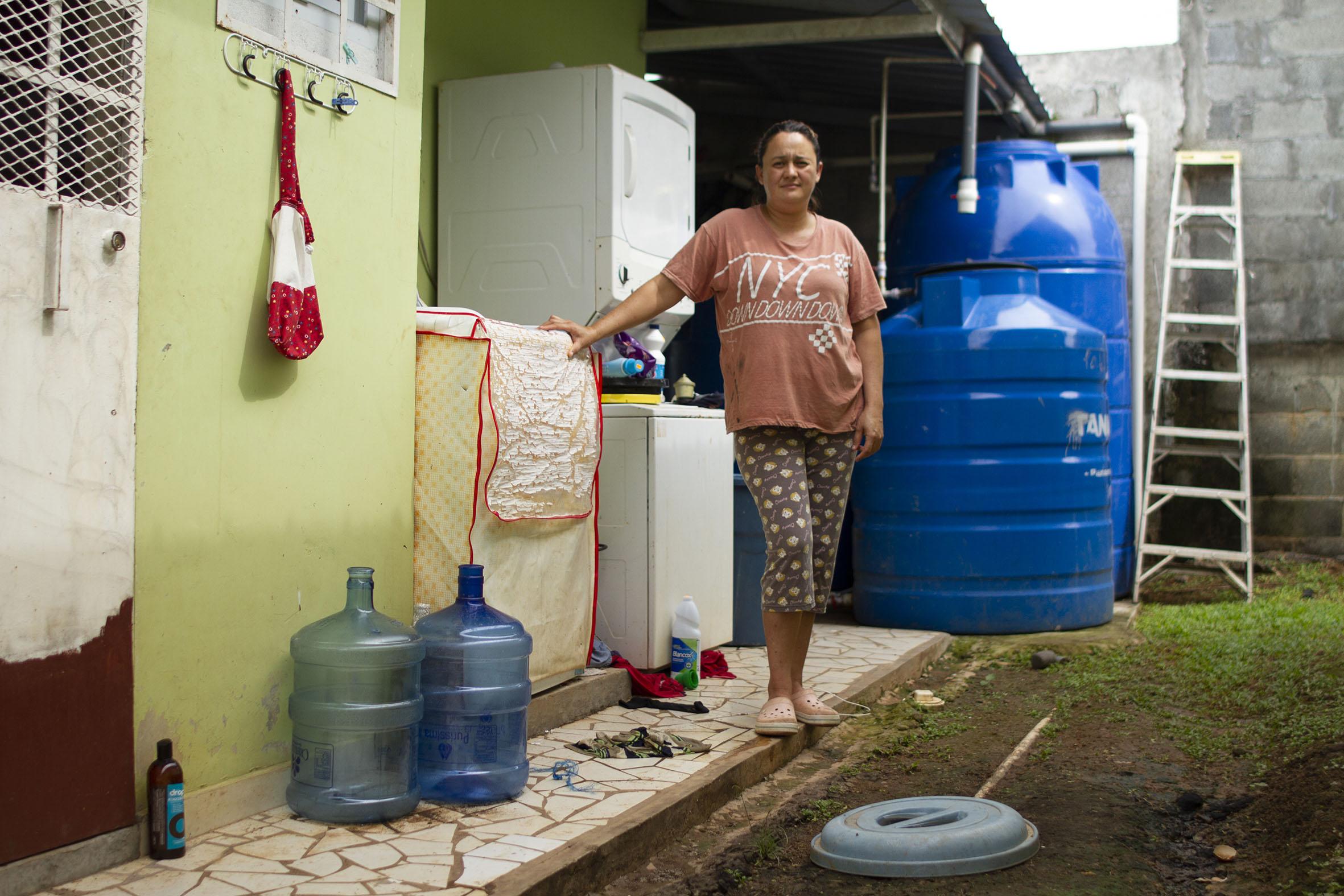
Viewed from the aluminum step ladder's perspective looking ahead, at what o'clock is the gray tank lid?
The gray tank lid is roughly at 12 o'clock from the aluminum step ladder.

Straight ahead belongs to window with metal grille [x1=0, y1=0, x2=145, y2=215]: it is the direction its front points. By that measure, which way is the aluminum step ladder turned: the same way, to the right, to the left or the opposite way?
to the right

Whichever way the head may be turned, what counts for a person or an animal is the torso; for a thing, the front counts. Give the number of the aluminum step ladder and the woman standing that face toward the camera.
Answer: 2

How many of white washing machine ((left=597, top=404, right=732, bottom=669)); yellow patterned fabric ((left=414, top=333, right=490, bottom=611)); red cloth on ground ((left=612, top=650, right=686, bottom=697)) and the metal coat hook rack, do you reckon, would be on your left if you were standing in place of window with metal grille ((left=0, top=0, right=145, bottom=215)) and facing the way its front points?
4

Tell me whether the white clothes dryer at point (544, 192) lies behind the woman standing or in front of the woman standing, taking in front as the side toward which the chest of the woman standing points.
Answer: behind

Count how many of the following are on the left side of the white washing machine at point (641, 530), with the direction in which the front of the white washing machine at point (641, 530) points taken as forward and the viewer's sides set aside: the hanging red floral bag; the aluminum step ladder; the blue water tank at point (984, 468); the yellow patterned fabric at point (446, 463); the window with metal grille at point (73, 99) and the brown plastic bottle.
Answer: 2

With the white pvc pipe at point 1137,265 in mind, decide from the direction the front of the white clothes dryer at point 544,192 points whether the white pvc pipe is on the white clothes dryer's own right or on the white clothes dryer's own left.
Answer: on the white clothes dryer's own left

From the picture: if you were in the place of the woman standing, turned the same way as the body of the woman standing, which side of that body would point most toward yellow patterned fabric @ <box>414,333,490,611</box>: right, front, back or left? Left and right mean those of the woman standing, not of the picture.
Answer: right
